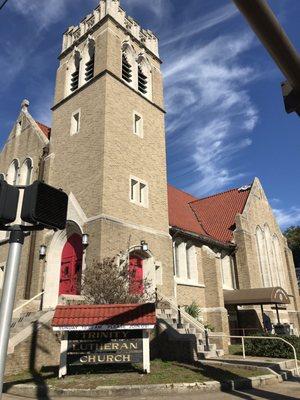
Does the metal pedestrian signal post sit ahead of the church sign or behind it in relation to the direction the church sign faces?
ahead

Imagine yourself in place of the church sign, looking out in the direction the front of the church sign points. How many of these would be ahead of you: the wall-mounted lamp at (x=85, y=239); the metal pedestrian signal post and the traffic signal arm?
2

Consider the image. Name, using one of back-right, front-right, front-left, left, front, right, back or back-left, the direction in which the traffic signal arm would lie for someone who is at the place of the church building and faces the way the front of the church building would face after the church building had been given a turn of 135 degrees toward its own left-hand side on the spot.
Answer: right

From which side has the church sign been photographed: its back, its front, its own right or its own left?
front

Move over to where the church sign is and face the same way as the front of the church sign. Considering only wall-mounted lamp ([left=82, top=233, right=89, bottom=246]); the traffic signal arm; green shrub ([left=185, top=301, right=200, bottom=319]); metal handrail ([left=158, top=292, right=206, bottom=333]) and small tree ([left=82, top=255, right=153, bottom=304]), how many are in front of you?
1

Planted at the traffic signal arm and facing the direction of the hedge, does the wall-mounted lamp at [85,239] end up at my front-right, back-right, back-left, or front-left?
front-left

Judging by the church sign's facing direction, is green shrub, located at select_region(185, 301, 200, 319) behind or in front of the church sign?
behind

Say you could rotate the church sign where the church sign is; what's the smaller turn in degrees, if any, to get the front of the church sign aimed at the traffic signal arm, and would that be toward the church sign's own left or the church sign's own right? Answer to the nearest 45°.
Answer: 0° — it already faces it

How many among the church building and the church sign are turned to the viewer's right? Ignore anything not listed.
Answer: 0

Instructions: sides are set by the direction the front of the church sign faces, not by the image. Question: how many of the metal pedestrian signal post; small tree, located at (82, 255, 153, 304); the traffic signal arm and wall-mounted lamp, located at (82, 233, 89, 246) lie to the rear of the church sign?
2
